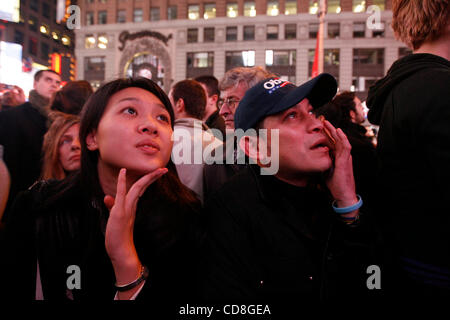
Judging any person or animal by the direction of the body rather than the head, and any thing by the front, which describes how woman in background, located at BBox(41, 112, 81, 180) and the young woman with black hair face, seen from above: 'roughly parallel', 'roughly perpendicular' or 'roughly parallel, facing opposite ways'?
roughly parallel

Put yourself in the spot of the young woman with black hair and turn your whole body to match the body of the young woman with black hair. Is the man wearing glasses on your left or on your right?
on your left

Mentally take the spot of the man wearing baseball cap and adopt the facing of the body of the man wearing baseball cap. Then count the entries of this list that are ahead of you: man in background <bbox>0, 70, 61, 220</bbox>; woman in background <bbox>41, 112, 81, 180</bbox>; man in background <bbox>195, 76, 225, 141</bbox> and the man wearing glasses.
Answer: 0

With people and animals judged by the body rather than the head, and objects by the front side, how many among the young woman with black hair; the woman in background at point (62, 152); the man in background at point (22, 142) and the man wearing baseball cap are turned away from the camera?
0

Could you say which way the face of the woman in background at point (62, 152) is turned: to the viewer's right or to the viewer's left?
to the viewer's right

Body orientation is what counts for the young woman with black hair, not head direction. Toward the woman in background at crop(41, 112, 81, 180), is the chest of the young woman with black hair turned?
no

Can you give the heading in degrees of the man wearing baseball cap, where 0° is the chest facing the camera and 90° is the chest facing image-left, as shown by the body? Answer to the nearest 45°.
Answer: approximately 315°

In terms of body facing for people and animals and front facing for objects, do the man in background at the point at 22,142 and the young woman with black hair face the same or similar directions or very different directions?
same or similar directions

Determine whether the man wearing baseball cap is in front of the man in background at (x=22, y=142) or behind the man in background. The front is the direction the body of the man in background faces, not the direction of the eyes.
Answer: in front

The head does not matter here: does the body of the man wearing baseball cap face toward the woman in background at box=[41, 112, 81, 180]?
no

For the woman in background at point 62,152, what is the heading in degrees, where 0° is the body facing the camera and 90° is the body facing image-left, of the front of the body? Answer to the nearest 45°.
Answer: approximately 315°

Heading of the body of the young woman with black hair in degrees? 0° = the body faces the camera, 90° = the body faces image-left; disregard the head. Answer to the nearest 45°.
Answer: approximately 315°

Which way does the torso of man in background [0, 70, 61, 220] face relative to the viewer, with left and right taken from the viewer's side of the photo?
facing the viewer and to the right of the viewer

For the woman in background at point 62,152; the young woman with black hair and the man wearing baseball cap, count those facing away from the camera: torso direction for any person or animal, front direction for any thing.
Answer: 0

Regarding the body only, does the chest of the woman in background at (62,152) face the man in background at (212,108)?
no
